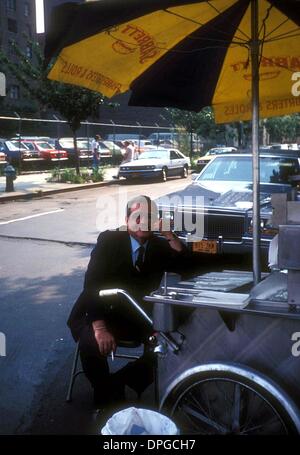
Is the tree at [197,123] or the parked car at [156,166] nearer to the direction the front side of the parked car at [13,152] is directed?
the parked car

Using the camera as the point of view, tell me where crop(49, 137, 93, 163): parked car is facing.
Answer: facing the viewer and to the right of the viewer

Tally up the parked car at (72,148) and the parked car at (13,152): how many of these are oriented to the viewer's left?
0

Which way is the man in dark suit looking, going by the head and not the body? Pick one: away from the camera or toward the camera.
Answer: toward the camera

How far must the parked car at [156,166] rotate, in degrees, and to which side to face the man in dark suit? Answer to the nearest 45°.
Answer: approximately 45° to its left

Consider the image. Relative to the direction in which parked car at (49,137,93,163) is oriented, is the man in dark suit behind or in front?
in front

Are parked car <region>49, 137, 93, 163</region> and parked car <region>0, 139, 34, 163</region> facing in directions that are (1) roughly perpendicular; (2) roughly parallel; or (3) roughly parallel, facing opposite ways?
roughly parallel

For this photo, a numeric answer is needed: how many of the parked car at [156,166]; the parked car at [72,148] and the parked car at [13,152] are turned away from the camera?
0
